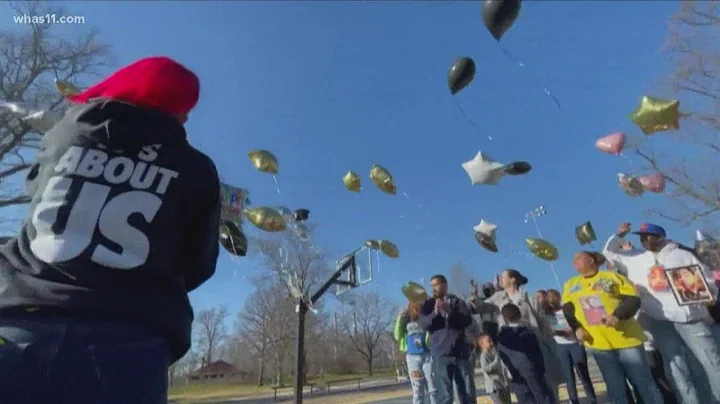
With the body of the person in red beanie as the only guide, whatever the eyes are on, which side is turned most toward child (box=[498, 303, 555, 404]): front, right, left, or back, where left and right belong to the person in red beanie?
front

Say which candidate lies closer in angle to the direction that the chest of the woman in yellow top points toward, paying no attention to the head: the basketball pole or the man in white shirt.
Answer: the basketball pole

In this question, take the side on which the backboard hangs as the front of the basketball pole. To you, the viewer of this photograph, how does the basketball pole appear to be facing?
facing to the right of the viewer

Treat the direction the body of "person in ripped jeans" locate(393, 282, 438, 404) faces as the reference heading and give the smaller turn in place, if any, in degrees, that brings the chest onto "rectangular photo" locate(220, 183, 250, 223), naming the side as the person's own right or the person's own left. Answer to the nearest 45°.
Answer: approximately 135° to the person's own right

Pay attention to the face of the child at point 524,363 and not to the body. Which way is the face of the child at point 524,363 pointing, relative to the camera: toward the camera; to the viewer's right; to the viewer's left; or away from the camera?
away from the camera

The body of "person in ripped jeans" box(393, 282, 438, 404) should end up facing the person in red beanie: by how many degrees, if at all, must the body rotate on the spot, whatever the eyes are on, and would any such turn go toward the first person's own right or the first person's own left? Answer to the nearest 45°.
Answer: approximately 45° to the first person's own right

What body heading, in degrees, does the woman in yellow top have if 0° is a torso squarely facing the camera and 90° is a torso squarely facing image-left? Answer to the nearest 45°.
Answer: approximately 45°

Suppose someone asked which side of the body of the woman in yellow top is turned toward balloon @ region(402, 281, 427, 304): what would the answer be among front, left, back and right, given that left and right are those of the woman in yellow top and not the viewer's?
right

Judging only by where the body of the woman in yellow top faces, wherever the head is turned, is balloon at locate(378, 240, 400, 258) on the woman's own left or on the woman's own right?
on the woman's own right

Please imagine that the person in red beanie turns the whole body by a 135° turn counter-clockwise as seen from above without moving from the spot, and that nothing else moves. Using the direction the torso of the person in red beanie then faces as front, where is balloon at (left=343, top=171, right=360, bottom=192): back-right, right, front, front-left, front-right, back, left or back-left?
back-right

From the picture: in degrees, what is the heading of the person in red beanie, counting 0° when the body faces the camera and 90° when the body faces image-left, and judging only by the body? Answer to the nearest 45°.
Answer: approximately 225°
